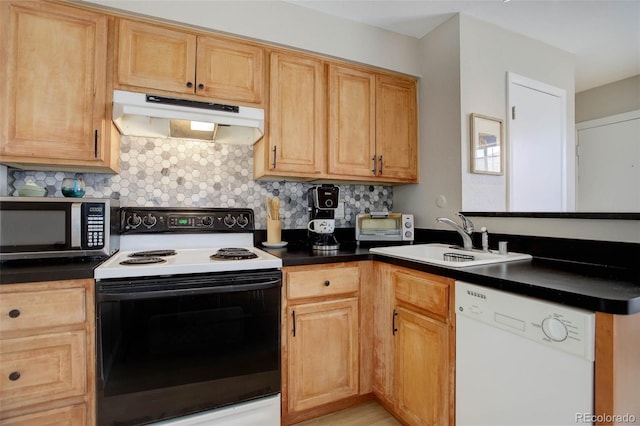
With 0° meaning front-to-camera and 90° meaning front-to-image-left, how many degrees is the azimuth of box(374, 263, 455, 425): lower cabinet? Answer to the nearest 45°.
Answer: approximately 45°

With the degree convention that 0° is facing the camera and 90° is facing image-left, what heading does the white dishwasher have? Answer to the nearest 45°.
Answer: approximately 45°

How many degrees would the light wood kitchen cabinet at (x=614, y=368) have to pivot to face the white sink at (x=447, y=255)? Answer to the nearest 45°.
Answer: approximately 90° to its right

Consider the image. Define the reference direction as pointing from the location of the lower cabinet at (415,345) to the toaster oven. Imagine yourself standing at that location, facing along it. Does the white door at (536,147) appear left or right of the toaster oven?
right

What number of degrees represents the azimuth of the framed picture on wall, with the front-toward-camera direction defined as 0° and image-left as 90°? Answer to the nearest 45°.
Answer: approximately 315°

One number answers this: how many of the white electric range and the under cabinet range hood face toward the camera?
2

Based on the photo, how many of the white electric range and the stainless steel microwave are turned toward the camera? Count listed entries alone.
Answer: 2

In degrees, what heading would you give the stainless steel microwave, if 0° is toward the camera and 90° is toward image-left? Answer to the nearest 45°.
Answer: approximately 0°
